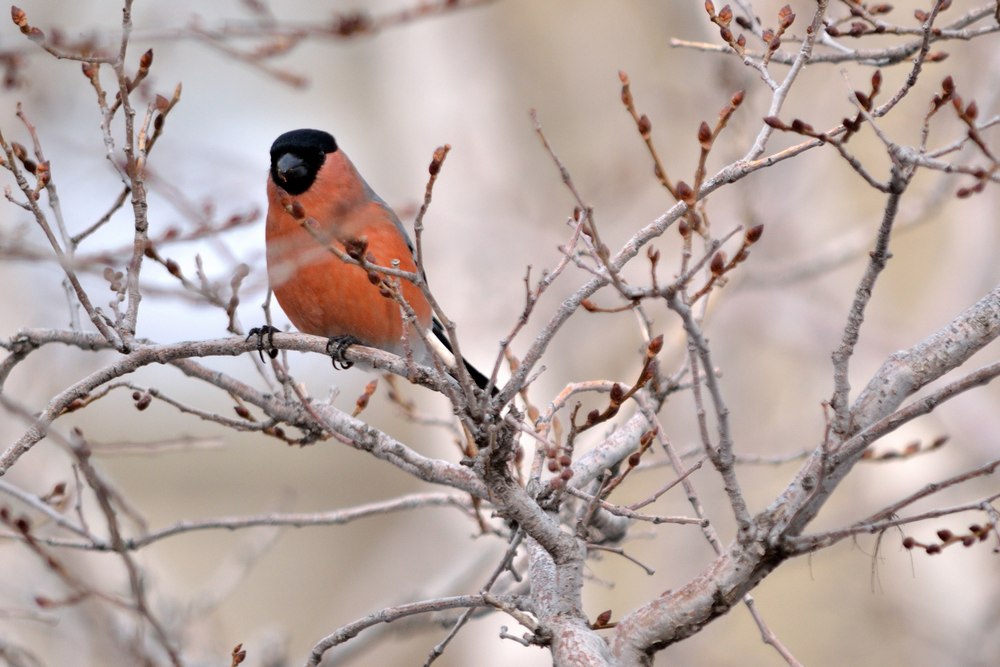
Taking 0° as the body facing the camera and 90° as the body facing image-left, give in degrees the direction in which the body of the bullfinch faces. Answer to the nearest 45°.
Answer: approximately 45°
